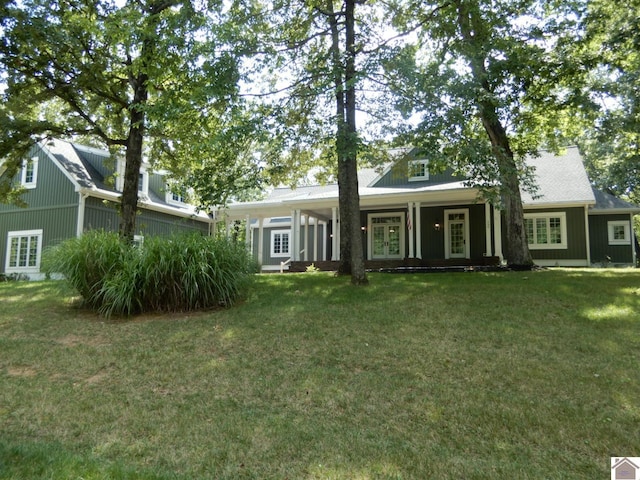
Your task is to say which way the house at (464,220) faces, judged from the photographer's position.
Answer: facing the viewer

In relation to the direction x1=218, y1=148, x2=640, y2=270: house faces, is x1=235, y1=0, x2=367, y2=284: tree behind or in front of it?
in front

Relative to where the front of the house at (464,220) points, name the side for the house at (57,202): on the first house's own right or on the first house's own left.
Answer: on the first house's own right

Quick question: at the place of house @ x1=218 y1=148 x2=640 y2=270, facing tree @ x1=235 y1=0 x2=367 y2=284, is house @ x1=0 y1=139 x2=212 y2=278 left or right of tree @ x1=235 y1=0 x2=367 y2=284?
right

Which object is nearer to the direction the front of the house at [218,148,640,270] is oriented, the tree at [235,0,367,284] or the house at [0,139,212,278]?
the tree

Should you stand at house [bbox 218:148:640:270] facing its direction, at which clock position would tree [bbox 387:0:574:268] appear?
The tree is roughly at 12 o'clock from the house.

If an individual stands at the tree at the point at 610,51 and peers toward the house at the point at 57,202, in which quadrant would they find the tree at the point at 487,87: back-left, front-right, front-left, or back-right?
front-left

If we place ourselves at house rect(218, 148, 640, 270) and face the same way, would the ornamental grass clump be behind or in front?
in front
